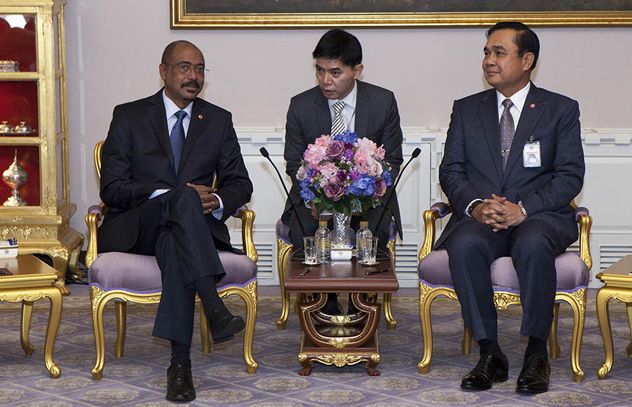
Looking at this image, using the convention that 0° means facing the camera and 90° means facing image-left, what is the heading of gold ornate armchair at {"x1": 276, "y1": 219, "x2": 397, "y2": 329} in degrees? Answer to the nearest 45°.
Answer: approximately 0°

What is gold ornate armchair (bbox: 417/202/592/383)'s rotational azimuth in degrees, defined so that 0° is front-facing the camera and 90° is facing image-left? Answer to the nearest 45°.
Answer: approximately 0°

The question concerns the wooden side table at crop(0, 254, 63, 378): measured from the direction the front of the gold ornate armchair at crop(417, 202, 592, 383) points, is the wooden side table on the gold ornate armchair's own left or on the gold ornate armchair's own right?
on the gold ornate armchair's own right

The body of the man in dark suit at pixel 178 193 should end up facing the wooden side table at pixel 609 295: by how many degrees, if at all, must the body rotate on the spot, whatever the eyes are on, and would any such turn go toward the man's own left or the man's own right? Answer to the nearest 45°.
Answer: approximately 90° to the man's own left

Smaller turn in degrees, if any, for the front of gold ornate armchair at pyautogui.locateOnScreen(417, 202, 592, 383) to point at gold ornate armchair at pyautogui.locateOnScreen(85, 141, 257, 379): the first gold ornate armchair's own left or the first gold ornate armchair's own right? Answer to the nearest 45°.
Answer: approximately 90° to the first gold ornate armchair's own right

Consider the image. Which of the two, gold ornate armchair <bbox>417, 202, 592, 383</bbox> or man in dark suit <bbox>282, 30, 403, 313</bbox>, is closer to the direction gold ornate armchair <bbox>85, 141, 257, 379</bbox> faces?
the gold ornate armchair

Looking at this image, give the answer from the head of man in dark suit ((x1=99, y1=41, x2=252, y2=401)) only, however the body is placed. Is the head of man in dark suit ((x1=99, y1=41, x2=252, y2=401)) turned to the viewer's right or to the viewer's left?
to the viewer's right
